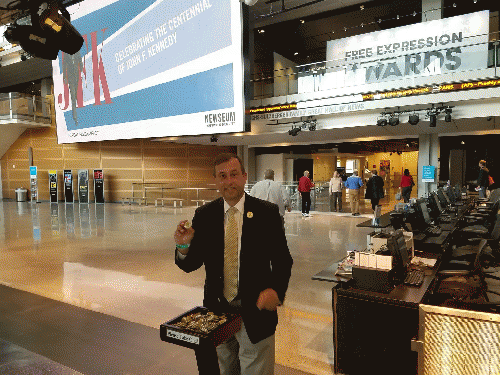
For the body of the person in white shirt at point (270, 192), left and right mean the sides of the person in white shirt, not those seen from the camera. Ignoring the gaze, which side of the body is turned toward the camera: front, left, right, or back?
back

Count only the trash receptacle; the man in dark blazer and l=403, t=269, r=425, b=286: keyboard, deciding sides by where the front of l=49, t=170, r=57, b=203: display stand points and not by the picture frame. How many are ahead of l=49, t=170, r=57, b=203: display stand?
2

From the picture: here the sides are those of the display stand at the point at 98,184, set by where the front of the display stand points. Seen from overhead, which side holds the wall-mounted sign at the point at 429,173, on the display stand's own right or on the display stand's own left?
on the display stand's own left

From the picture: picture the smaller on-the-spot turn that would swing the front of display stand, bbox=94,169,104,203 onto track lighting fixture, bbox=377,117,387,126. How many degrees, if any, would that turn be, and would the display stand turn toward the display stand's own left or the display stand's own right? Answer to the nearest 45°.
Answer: approximately 45° to the display stand's own left
